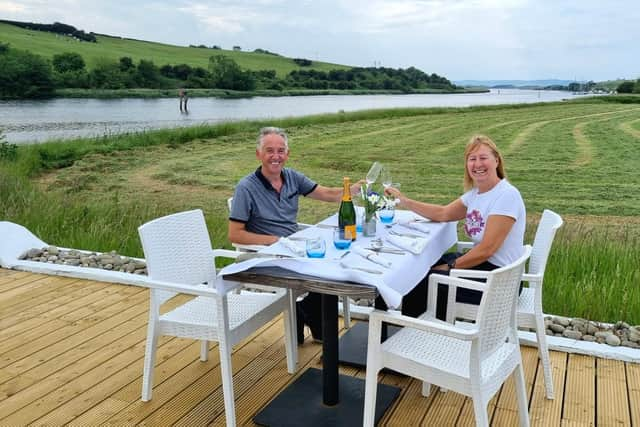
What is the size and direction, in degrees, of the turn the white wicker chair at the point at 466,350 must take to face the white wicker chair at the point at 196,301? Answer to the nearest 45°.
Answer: approximately 45° to its left

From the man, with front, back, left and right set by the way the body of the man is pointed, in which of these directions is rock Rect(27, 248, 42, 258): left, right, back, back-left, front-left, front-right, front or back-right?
back

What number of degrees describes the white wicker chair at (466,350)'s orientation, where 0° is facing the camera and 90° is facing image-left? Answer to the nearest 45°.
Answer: approximately 135°

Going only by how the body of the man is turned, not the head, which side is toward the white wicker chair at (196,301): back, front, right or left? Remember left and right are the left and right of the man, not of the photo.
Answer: right

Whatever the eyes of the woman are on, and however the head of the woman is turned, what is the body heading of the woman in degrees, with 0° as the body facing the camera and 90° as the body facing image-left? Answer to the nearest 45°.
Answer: approximately 45°

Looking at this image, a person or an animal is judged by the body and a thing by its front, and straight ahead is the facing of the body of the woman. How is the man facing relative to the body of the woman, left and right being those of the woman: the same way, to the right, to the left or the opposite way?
to the left

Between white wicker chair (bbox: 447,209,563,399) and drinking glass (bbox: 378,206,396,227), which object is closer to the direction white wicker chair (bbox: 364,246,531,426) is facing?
the drinking glass

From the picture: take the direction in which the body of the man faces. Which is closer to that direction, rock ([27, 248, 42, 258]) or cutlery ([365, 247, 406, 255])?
the cutlery

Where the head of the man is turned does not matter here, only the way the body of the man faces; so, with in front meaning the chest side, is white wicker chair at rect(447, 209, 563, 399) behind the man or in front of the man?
in front

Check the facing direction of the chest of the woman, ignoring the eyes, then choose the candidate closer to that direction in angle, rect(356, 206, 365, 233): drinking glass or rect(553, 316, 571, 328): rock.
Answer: the drinking glass

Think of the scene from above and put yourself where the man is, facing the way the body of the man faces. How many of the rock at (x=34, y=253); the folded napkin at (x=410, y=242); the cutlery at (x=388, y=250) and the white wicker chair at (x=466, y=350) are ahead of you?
3

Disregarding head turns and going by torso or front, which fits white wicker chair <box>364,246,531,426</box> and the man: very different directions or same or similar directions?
very different directions
